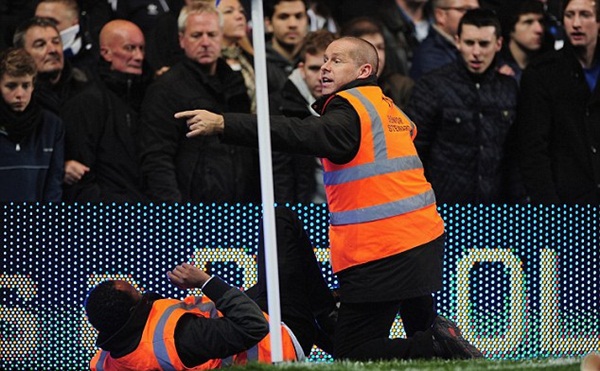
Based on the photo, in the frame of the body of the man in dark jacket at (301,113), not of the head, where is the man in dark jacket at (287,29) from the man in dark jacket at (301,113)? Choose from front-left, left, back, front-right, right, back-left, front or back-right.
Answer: back-left

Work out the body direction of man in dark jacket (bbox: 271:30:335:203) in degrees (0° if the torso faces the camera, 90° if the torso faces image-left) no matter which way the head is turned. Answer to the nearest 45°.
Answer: approximately 315°

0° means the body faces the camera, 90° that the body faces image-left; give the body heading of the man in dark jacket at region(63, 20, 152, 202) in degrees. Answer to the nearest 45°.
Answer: approximately 315°
